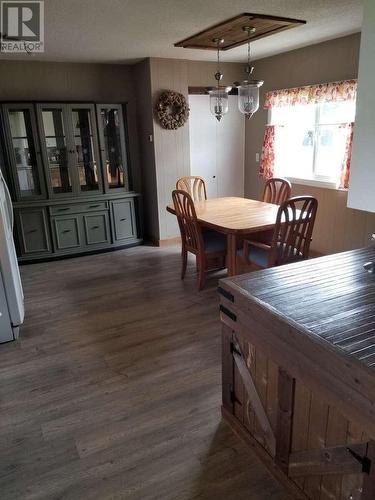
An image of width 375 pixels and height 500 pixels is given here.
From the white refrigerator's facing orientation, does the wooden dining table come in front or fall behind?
in front

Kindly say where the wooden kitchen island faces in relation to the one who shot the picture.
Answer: facing the viewer and to the left of the viewer

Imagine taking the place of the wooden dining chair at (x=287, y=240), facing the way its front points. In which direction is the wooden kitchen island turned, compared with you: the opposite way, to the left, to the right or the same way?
to the left

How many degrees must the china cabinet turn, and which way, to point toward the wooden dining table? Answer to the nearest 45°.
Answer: approximately 45° to its left

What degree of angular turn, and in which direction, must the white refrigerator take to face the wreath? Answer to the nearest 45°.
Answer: approximately 45° to its left

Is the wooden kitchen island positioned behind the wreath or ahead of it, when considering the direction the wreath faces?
ahead

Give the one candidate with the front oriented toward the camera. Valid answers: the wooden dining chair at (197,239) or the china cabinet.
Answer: the china cabinet

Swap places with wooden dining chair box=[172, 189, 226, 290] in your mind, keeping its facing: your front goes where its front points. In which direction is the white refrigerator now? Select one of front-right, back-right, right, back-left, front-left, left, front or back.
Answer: back

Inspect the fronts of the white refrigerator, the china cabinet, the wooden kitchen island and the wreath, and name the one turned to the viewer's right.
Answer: the white refrigerator

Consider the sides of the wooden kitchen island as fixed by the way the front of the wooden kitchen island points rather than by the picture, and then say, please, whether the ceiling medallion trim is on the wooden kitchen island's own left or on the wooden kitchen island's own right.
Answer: on the wooden kitchen island's own right

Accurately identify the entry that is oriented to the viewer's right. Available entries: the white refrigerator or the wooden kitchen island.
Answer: the white refrigerator

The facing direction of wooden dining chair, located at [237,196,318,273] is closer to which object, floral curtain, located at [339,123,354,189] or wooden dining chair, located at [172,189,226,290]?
the wooden dining chair

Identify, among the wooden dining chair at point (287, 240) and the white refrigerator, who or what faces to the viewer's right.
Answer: the white refrigerator

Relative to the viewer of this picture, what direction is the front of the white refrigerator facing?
facing to the right of the viewer

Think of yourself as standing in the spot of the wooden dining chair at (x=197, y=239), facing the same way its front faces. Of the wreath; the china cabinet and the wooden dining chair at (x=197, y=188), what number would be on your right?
0

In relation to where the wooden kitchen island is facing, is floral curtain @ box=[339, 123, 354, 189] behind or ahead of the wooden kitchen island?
behind

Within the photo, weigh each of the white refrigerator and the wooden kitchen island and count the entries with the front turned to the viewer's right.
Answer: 1

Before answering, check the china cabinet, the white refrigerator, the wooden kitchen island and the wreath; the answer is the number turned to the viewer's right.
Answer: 1

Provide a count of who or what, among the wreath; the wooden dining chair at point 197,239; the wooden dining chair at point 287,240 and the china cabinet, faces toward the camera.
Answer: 2

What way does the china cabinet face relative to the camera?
toward the camera

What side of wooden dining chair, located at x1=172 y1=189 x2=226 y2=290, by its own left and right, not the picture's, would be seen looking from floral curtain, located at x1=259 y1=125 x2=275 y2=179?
front
